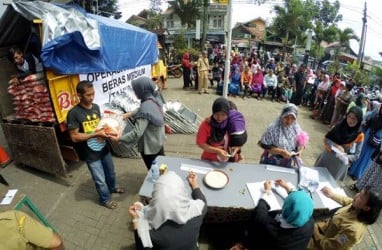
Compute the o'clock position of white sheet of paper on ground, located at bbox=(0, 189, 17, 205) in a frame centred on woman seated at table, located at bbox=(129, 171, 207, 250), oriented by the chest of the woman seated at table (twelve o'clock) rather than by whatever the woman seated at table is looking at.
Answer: The white sheet of paper on ground is roughly at 10 o'clock from the woman seated at table.

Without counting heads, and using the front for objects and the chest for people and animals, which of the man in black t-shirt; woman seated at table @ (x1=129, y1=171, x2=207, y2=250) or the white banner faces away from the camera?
the woman seated at table

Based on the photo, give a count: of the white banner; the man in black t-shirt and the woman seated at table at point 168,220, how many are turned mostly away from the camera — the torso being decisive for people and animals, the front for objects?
1

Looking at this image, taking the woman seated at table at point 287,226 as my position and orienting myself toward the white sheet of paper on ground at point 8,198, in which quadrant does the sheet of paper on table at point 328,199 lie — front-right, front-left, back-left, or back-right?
back-right

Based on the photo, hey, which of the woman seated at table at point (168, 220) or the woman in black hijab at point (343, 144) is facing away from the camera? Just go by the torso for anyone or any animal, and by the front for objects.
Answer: the woman seated at table

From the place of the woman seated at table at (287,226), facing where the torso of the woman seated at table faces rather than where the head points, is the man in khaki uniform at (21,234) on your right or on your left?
on your left

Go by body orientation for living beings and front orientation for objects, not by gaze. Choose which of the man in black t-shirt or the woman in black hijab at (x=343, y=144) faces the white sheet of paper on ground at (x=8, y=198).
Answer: the woman in black hijab

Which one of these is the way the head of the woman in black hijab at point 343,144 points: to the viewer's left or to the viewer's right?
to the viewer's left

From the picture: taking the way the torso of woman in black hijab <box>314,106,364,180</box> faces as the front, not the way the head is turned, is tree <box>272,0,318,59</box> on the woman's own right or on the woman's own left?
on the woman's own right

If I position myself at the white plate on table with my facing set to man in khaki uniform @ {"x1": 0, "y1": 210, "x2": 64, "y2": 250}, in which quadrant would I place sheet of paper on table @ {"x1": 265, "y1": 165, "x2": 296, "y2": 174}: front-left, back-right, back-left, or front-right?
back-left

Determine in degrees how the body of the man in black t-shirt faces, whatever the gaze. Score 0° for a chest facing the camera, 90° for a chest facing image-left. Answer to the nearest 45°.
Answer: approximately 315°

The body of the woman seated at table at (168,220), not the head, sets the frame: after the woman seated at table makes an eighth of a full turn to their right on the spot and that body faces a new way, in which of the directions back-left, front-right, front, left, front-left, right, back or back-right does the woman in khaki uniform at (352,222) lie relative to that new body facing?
front-right

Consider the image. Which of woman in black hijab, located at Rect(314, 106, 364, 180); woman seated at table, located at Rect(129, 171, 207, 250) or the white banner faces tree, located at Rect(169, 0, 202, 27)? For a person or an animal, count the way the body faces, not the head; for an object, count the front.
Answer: the woman seated at table

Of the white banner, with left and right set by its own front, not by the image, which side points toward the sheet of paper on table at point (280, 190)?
front

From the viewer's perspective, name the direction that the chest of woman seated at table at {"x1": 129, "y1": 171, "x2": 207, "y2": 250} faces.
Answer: away from the camera

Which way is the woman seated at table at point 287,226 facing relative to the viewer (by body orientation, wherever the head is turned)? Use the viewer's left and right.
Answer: facing away from the viewer and to the left of the viewer

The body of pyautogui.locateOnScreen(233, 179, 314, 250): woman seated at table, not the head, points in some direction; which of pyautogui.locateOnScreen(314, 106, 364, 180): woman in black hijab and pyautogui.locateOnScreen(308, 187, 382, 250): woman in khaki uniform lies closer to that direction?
the woman in black hijab
